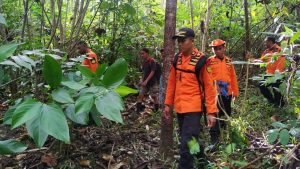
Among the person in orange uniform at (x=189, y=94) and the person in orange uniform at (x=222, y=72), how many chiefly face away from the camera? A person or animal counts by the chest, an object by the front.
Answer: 0

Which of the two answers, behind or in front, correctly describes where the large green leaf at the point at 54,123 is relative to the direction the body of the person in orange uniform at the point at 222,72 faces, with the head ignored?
in front

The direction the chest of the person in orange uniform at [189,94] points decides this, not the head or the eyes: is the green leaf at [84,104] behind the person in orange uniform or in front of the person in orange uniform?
in front

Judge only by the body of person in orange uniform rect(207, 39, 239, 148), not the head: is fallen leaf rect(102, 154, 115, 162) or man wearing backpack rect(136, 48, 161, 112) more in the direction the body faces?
the fallen leaf

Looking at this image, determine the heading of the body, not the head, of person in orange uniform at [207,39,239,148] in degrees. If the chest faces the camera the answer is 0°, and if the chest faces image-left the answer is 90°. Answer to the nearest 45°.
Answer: approximately 0°

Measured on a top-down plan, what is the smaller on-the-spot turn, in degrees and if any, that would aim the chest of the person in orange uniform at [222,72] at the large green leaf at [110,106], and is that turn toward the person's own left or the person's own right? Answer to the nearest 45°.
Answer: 0° — they already face it

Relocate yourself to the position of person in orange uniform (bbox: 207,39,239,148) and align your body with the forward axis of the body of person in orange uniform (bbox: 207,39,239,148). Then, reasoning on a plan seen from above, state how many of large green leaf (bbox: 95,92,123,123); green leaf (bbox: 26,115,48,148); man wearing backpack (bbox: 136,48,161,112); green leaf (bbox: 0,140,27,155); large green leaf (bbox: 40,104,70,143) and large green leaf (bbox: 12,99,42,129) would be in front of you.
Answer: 5

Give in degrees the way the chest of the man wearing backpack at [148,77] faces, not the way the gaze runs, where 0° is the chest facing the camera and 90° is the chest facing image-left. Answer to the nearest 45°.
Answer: approximately 45°
